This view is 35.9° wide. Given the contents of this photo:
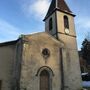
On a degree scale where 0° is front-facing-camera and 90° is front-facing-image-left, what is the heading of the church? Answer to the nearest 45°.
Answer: approximately 315°
